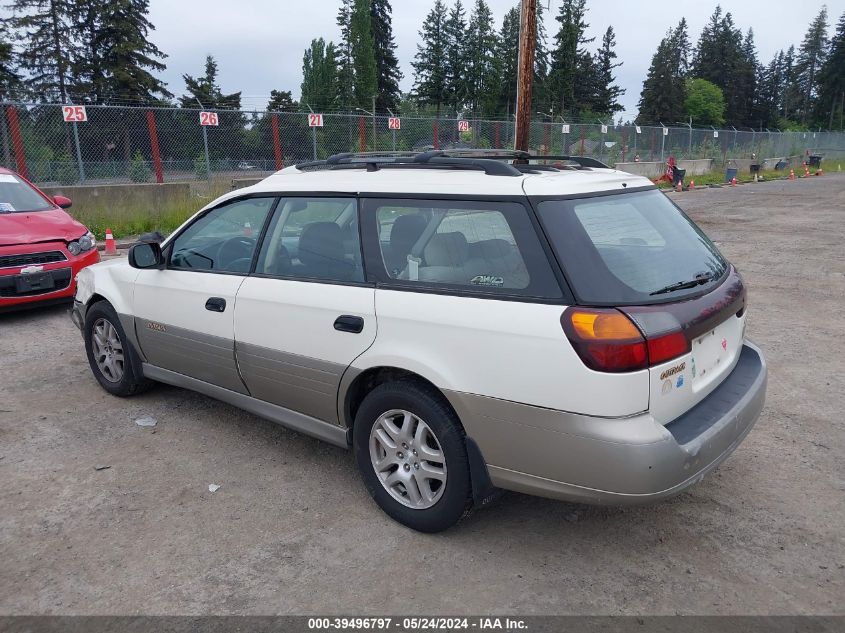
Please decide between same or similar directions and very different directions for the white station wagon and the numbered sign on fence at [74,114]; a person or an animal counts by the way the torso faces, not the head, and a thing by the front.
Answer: very different directions

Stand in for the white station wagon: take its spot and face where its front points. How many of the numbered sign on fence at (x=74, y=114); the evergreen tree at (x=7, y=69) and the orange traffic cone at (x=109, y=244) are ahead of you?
3

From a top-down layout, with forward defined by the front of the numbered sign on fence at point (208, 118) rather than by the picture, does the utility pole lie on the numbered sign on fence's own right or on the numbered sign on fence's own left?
on the numbered sign on fence's own left

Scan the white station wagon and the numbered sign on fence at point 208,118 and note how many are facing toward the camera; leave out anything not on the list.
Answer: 1

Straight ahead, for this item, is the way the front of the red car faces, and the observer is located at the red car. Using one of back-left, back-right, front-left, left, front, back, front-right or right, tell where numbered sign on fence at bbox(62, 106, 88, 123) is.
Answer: back-left

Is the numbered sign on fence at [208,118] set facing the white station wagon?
yes

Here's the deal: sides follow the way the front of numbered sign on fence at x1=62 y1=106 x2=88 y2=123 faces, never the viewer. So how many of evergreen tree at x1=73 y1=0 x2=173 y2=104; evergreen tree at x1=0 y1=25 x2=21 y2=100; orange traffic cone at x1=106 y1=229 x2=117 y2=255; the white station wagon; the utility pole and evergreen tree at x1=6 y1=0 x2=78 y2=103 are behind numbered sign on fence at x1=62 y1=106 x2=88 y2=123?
3

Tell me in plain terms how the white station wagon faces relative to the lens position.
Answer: facing away from the viewer and to the left of the viewer

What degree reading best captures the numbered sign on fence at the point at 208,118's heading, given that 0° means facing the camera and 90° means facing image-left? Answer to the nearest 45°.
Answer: approximately 0°

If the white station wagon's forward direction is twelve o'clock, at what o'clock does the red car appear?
The red car is roughly at 12 o'clock from the white station wagon.

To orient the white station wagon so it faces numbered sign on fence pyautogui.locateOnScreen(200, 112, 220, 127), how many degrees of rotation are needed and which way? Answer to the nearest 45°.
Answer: approximately 45° to its right

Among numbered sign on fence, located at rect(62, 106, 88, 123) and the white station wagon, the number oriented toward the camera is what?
1

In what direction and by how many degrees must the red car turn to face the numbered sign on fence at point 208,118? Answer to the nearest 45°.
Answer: approximately 135° to its left

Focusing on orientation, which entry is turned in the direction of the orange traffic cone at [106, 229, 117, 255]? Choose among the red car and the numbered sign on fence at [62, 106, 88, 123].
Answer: the numbered sign on fence

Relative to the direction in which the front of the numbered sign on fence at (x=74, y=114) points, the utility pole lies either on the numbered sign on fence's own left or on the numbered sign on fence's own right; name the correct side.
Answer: on the numbered sign on fence's own left

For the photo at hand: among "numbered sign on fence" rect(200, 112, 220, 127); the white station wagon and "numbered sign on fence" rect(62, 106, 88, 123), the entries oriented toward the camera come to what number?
2
